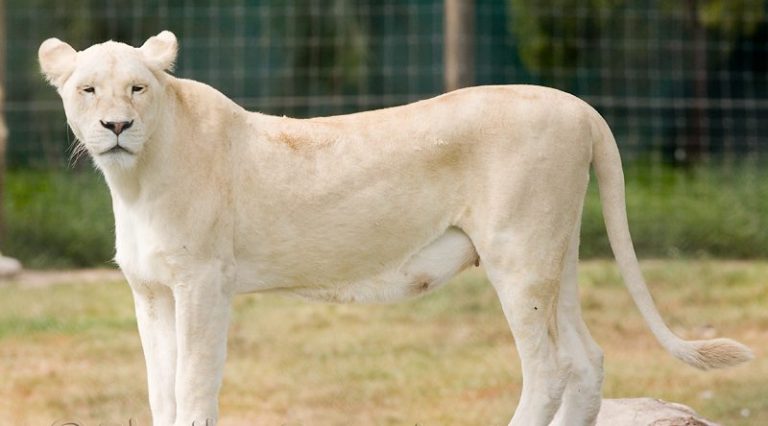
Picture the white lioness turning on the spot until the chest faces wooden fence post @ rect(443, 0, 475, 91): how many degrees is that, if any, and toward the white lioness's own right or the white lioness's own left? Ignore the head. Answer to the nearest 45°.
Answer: approximately 90° to the white lioness's own right

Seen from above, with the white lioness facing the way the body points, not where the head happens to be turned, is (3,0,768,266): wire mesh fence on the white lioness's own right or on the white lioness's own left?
on the white lioness's own right

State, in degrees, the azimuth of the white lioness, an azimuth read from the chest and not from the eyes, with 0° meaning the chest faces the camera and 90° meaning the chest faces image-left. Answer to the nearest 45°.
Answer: approximately 90°
